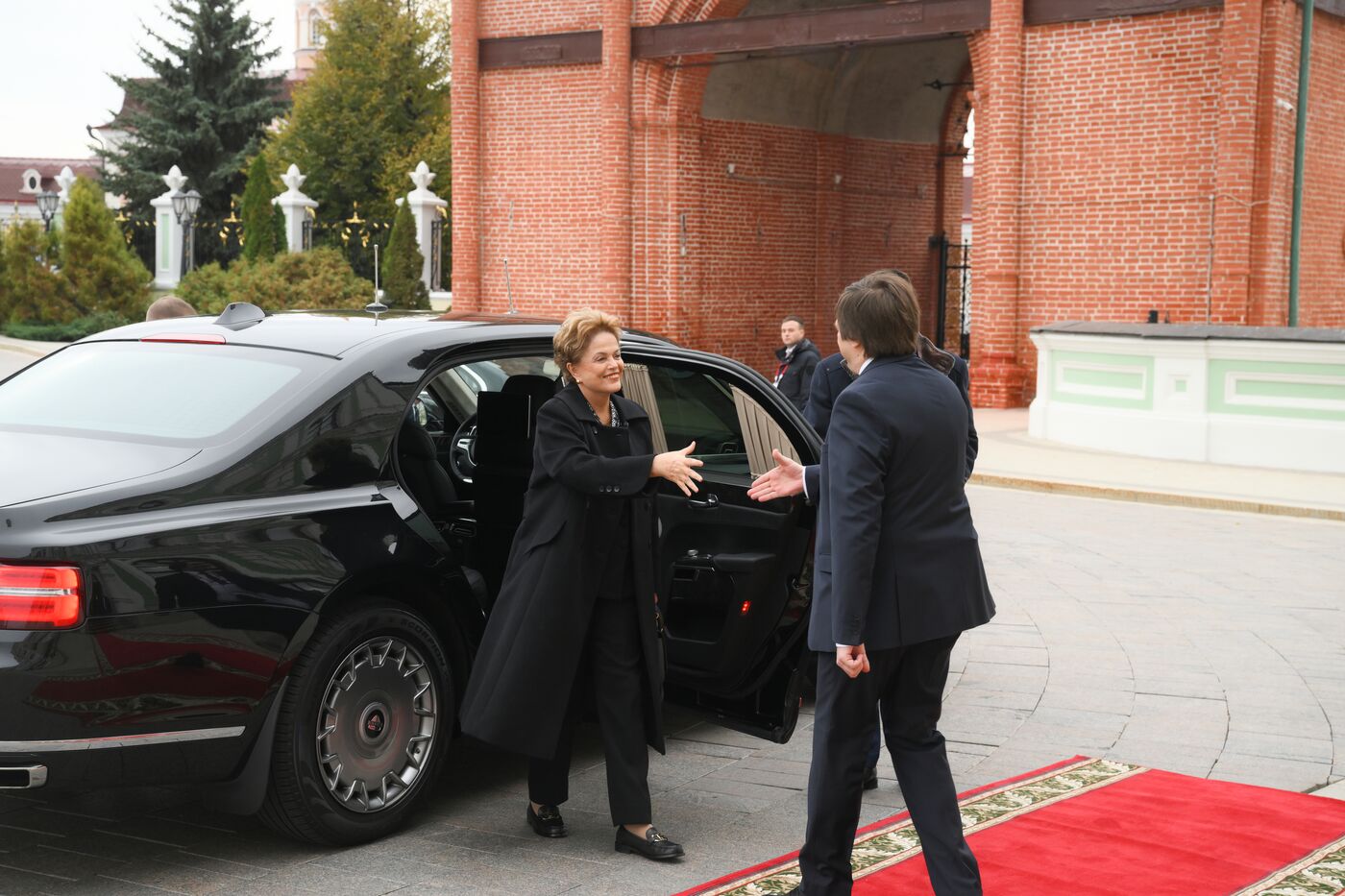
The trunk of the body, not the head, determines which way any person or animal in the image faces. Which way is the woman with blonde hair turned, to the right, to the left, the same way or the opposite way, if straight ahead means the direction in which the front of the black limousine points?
to the right

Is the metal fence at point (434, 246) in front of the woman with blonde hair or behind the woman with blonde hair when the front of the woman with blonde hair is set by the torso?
behind

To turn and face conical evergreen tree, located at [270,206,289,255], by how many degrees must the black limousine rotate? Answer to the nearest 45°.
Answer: approximately 45° to its left

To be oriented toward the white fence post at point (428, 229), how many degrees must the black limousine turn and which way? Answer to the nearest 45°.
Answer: approximately 45° to its left

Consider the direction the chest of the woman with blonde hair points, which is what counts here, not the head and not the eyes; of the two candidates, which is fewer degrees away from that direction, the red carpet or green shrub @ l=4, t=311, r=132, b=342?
the red carpet

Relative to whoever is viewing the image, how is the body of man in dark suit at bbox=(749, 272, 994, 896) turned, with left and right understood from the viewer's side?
facing away from the viewer and to the left of the viewer

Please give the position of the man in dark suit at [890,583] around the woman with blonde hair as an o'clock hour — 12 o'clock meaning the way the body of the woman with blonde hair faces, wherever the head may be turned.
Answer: The man in dark suit is roughly at 12 o'clock from the woman with blonde hair.

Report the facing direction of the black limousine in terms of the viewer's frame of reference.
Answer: facing away from the viewer and to the right of the viewer

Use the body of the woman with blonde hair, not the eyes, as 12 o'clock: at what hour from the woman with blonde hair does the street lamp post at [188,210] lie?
The street lamp post is roughly at 7 o'clock from the woman with blonde hair.

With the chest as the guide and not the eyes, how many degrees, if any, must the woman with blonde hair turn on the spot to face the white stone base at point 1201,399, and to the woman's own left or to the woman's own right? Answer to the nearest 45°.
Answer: approximately 90° to the woman's own left

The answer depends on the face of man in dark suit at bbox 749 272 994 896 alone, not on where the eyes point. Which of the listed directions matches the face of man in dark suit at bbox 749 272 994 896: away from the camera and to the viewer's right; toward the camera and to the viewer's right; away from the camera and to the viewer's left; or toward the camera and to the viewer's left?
away from the camera and to the viewer's left

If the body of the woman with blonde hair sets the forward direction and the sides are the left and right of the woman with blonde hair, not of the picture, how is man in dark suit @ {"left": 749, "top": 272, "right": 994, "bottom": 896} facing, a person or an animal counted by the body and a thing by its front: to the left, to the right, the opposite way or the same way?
the opposite way

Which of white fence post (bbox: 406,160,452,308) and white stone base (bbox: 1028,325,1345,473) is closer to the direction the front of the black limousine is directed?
the white stone base

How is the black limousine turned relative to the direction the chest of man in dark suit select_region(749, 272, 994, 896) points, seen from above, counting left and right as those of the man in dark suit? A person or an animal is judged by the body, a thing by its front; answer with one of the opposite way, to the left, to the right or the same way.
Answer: to the right
